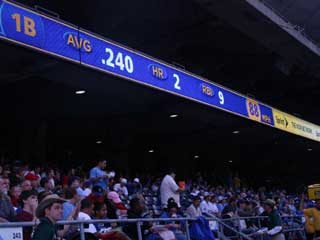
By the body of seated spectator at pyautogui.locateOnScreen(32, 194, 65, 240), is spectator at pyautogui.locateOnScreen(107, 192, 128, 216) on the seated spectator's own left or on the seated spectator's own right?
on the seated spectator's own left

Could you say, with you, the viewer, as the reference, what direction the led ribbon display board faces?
facing the viewer and to the right of the viewer

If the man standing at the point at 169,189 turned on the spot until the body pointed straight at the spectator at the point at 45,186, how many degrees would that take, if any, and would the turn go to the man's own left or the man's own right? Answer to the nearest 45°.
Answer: approximately 135° to the man's own right

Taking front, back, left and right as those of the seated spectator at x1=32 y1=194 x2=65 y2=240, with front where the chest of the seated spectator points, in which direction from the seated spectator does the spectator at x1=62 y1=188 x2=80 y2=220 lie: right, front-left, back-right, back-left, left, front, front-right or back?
left

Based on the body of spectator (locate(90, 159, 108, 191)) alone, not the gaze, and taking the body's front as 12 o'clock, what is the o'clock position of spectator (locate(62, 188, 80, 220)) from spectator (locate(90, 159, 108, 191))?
spectator (locate(62, 188, 80, 220)) is roughly at 2 o'clock from spectator (locate(90, 159, 108, 191)).
